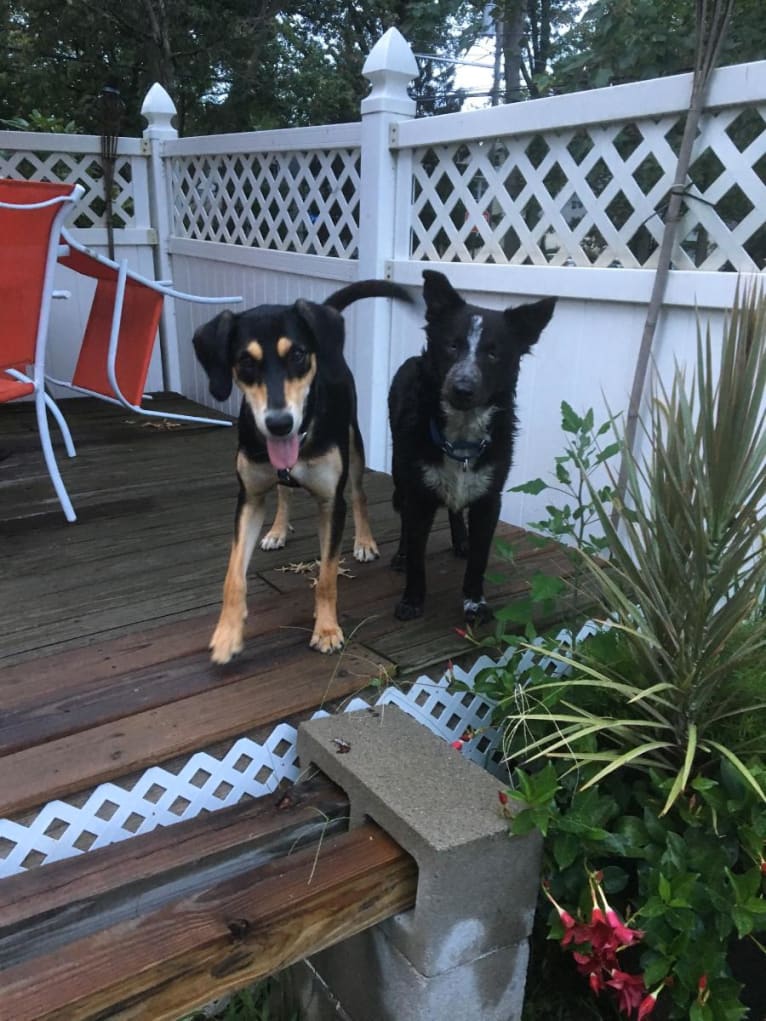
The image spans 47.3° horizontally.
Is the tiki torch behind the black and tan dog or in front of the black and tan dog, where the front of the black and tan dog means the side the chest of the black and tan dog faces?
behind

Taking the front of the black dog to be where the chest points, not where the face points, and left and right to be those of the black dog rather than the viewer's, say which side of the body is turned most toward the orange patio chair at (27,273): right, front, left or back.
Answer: right

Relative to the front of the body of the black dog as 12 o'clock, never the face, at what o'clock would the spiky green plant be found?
The spiky green plant is roughly at 11 o'clock from the black dog.

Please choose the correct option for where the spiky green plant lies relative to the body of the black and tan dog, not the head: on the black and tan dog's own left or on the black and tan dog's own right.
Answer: on the black and tan dog's own left

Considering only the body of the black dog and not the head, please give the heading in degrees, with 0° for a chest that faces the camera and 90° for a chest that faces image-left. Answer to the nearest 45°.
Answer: approximately 0°

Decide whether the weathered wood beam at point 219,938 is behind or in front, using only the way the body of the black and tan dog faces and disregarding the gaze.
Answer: in front

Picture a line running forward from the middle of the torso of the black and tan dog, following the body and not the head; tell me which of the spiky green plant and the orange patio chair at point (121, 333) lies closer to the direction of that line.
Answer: the spiky green plant

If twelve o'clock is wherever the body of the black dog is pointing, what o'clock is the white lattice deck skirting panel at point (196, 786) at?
The white lattice deck skirting panel is roughly at 1 o'clock from the black dog.

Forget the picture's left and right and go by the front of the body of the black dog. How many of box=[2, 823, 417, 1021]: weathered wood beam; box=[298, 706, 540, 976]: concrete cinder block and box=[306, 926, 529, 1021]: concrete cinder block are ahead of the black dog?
3

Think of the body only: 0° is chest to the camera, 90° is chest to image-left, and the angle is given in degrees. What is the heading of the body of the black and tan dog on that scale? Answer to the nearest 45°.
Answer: approximately 0°

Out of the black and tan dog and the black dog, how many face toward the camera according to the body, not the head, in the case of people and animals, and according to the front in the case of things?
2

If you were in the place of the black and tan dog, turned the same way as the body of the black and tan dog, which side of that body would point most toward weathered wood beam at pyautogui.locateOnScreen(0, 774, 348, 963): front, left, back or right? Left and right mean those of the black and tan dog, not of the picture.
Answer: front

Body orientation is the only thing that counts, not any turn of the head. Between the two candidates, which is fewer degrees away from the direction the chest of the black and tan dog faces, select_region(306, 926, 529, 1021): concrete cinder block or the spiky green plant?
the concrete cinder block

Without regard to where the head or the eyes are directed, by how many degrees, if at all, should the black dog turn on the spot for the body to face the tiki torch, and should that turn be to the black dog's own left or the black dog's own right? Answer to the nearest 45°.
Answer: approximately 135° to the black dog's own right
